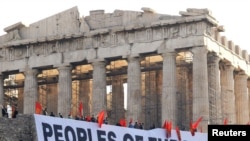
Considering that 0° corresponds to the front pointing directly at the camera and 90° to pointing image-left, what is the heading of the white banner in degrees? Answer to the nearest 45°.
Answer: approximately 0°
